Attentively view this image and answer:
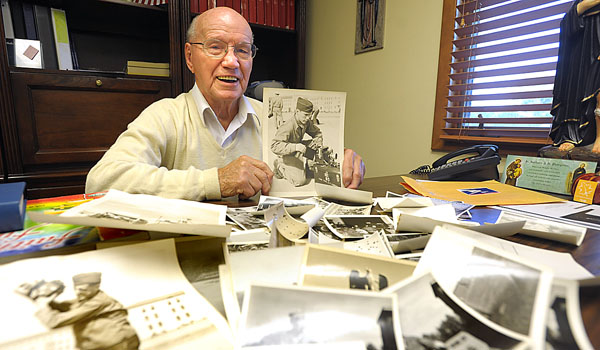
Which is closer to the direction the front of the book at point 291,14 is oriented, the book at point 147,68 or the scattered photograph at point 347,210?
the scattered photograph

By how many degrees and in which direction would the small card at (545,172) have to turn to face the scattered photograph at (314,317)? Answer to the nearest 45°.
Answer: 0° — it already faces it

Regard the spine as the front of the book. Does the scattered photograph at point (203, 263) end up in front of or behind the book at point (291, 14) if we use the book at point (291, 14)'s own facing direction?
in front

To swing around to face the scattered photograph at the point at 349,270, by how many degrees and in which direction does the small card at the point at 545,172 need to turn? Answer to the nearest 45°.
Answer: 0° — it already faces it

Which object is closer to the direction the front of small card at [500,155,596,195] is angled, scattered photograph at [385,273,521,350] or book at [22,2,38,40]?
the scattered photograph

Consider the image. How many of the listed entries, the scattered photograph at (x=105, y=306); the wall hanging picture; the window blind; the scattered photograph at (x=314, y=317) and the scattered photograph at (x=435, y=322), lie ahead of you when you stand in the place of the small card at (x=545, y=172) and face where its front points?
3
